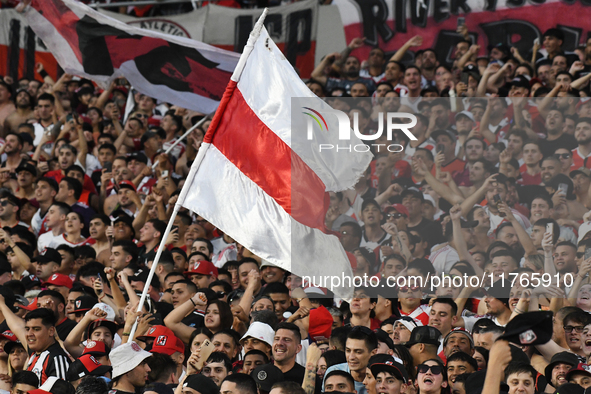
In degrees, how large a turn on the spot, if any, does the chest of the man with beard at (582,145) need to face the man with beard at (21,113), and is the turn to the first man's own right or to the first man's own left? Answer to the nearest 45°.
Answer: approximately 45° to the first man's own right

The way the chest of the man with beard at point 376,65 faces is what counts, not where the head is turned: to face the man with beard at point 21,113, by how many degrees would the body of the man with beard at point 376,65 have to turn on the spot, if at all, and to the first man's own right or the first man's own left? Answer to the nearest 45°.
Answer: approximately 45° to the first man's own right

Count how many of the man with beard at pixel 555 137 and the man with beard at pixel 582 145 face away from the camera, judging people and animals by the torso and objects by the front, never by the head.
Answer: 0

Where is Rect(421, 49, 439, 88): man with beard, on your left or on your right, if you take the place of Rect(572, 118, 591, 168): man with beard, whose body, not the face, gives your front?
on your right

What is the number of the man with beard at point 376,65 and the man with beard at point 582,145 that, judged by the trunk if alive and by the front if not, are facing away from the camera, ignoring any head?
0

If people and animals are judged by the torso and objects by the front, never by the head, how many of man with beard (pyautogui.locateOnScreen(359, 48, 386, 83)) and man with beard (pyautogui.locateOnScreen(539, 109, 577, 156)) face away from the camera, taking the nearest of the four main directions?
0

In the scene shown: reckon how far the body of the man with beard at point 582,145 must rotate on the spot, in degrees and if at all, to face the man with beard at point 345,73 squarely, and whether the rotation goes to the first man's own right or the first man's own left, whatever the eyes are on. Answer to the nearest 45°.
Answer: approximately 90° to the first man's own right

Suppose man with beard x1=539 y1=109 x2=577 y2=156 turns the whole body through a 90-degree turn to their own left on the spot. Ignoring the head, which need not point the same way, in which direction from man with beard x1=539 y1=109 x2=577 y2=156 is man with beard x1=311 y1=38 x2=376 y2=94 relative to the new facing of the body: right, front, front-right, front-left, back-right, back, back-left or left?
back

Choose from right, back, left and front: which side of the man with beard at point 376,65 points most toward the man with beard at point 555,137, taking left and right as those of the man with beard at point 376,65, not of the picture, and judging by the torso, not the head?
left

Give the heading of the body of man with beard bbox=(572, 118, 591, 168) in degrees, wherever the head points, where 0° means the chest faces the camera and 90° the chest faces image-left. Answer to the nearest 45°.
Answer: approximately 45°

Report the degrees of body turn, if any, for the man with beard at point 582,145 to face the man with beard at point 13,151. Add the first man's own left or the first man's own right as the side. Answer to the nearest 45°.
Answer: approximately 45° to the first man's own right

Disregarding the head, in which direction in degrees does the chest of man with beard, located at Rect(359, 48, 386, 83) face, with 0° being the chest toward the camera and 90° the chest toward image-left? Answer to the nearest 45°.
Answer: approximately 45°

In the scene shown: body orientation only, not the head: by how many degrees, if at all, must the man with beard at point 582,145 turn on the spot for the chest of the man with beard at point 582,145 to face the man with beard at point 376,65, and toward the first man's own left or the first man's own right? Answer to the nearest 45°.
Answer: approximately 90° to the first man's own right
